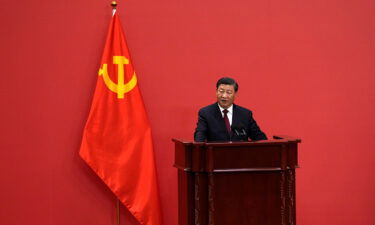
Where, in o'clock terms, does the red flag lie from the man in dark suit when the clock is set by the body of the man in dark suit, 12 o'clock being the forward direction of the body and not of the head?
The red flag is roughly at 4 o'clock from the man in dark suit.

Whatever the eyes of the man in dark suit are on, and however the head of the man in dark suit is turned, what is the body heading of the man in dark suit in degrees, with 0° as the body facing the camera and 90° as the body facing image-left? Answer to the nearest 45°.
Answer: approximately 0°

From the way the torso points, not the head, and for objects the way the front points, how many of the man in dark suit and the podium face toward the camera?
2

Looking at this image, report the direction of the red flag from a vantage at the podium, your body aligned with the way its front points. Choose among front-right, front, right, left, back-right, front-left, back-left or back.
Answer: back-right
